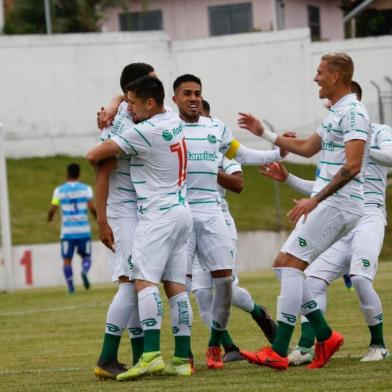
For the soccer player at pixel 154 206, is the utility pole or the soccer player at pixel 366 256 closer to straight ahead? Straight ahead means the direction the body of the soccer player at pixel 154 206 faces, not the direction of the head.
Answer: the utility pole

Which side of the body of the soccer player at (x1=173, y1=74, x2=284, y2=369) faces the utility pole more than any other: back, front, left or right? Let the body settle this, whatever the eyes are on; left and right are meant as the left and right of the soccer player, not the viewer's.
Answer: back

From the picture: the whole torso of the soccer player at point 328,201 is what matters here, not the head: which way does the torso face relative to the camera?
to the viewer's left

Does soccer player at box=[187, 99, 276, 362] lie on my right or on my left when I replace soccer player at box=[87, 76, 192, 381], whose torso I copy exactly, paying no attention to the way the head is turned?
on my right

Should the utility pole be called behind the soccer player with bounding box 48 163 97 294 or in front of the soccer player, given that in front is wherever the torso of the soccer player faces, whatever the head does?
in front

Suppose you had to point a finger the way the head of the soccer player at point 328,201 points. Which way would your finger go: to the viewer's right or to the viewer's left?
to the viewer's left
